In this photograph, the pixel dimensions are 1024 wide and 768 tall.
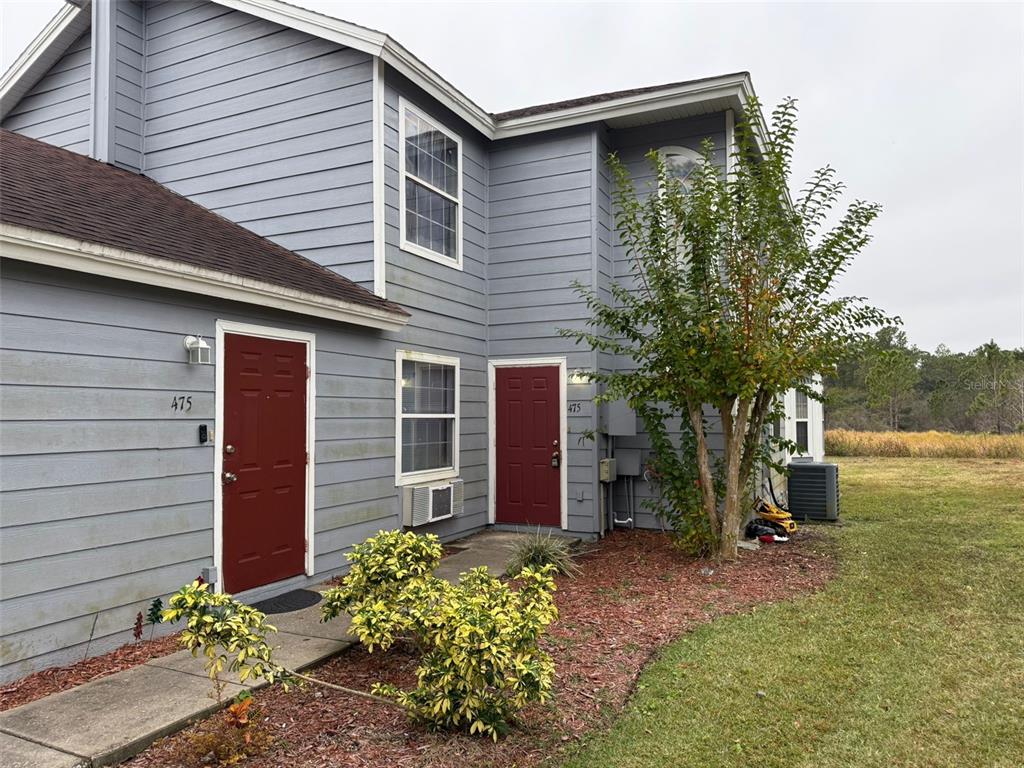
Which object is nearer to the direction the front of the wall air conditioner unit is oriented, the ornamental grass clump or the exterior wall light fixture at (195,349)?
the ornamental grass clump

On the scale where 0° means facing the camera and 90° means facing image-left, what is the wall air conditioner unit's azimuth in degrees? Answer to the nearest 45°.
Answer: approximately 315°

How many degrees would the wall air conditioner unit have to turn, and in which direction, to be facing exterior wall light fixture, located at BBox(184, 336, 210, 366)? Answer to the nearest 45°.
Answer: approximately 90° to its right

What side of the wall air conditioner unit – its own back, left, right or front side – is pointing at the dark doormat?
right

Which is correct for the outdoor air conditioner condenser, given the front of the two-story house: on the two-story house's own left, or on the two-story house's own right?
on the two-story house's own left

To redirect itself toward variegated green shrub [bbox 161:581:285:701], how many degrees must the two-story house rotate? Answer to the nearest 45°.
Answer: approximately 45° to its right

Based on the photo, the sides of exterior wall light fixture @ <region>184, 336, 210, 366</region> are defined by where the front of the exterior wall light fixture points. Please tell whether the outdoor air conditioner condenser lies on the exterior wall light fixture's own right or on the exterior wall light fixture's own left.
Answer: on the exterior wall light fixture's own left

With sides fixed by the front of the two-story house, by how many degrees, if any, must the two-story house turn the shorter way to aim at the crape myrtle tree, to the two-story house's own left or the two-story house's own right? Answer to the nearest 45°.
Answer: approximately 45° to the two-story house's own left

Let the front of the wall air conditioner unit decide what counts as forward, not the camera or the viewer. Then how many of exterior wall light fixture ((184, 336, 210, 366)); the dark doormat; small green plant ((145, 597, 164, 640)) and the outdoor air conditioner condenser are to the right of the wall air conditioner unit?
3
